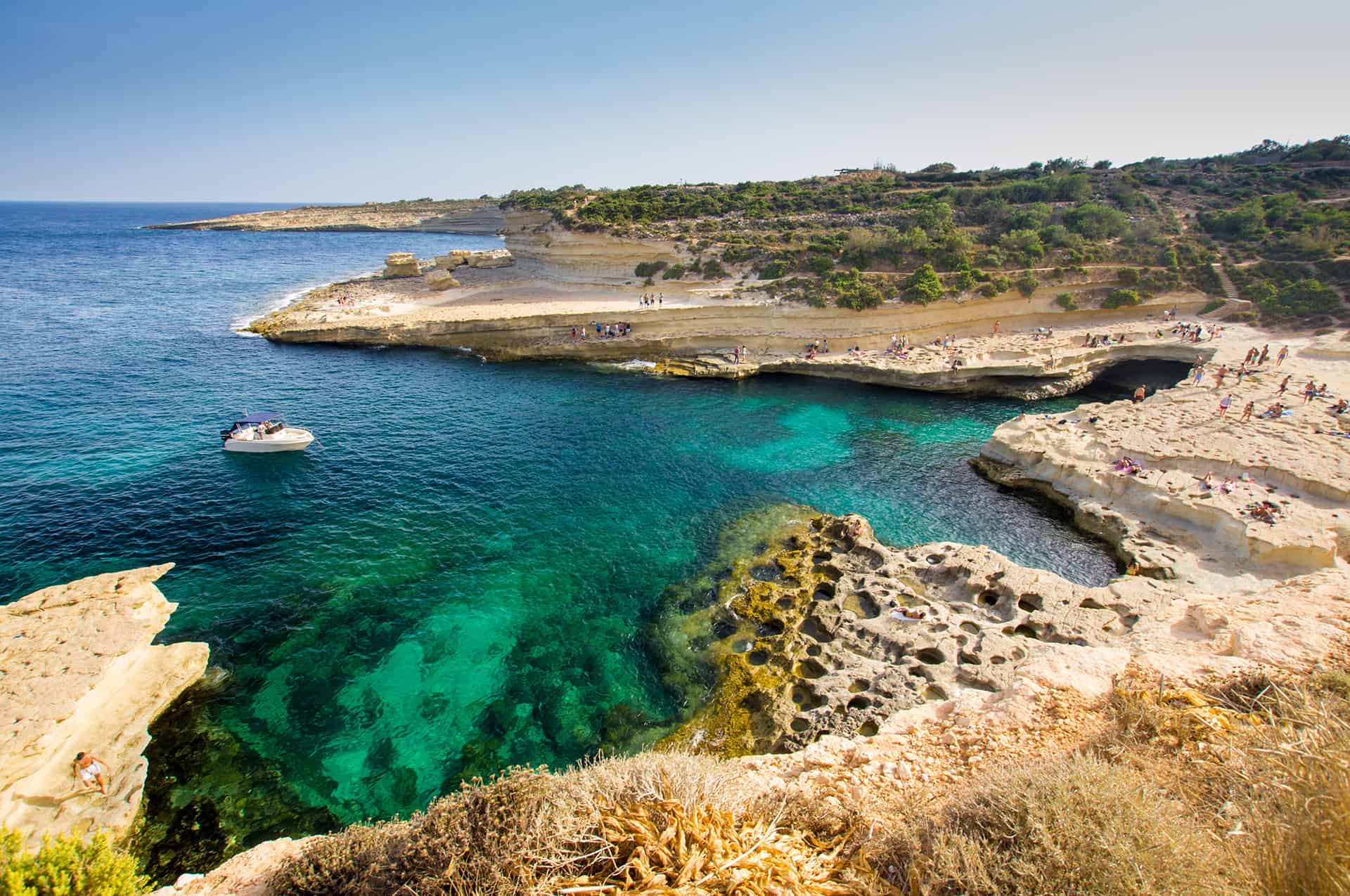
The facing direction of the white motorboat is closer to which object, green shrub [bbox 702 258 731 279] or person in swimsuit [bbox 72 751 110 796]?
the green shrub

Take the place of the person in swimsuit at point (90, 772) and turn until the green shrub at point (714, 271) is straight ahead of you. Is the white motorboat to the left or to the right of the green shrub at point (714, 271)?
left

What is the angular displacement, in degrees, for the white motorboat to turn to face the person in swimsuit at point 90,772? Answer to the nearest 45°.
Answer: approximately 90° to its right

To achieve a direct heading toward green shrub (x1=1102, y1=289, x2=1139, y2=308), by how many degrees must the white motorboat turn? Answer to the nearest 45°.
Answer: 0° — it already faces it

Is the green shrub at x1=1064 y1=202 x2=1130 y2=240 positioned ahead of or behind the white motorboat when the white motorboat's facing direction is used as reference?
ahead

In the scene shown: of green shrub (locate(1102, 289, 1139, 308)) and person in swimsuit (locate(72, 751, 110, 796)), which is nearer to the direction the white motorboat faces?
the green shrub

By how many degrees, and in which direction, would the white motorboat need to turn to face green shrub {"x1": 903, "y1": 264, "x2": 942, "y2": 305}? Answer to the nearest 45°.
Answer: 0° — it already faces it

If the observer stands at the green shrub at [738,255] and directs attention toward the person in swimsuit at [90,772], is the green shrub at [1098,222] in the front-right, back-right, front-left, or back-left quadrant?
back-left

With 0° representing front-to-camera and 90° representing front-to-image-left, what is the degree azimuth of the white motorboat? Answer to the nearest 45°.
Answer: approximately 270°

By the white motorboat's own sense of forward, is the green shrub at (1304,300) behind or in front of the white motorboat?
in front
